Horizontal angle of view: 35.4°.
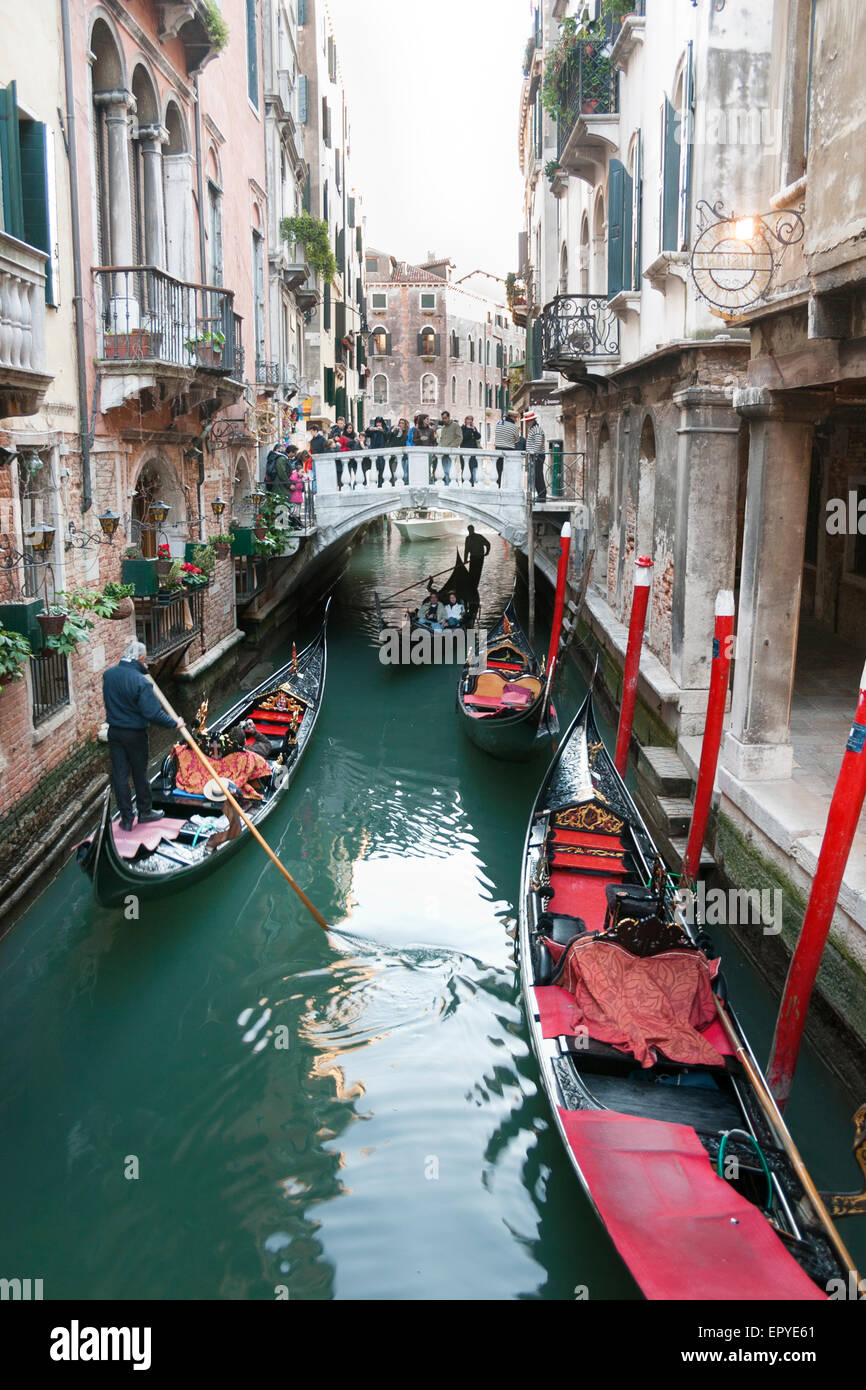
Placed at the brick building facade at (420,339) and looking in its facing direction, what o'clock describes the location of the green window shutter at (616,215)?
The green window shutter is roughly at 12 o'clock from the brick building facade.

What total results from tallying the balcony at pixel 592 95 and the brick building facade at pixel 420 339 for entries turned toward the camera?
1

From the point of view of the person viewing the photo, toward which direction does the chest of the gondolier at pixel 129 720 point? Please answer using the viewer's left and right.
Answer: facing away from the viewer and to the right of the viewer

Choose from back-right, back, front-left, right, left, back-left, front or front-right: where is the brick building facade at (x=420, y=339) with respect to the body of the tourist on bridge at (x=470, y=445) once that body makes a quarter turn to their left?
left

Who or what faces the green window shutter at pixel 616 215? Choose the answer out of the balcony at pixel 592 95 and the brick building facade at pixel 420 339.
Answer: the brick building facade

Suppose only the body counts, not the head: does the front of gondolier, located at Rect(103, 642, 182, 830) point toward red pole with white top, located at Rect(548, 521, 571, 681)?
yes

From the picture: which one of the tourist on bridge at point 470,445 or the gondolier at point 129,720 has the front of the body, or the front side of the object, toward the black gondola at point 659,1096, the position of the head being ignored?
the tourist on bridge

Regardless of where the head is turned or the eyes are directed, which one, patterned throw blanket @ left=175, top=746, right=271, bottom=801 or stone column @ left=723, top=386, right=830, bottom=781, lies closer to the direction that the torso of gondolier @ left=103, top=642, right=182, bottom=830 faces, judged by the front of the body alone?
the patterned throw blanket

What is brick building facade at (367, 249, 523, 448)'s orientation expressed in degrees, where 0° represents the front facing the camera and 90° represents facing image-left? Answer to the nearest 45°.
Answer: approximately 0°

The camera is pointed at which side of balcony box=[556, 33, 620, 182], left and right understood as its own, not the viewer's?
left
